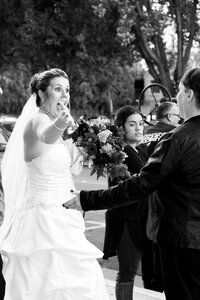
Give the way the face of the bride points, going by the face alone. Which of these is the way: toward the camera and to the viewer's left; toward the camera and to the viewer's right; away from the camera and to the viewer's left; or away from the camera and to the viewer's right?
toward the camera and to the viewer's right

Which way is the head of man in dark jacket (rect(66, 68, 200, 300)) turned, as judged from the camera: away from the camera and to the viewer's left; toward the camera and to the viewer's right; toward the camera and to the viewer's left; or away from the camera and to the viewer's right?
away from the camera and to the viewer's left

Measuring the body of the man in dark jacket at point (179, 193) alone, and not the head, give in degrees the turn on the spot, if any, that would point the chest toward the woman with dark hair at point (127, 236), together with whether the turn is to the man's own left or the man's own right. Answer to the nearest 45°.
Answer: approximately 45° to the man's own right

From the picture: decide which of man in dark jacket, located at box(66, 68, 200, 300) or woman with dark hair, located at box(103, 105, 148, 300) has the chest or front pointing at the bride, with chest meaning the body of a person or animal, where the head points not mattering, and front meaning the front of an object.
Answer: the man in dark jacket

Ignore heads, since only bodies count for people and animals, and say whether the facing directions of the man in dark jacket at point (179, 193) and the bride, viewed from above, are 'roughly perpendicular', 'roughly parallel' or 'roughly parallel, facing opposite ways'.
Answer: roughly parallel, facing opposite ways

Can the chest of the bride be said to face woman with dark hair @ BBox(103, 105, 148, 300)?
no

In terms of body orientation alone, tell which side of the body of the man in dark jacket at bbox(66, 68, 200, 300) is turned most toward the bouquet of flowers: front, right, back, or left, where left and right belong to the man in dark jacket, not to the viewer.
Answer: front

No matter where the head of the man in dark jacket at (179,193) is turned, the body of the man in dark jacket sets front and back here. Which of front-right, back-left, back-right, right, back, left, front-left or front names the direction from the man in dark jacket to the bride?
front

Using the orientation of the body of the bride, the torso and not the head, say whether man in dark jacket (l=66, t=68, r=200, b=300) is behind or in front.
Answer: in front
